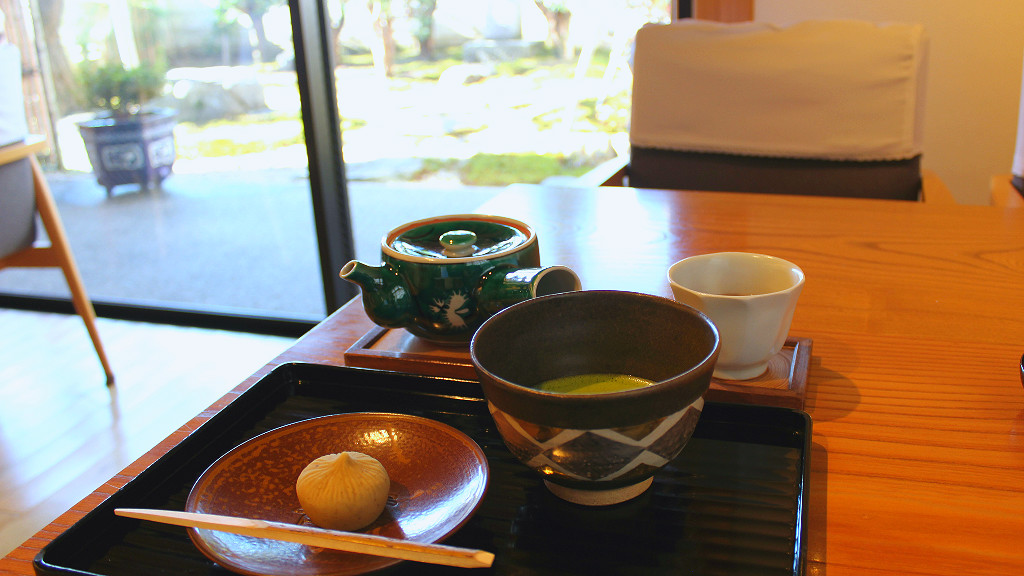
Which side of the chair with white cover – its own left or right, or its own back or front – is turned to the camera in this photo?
front

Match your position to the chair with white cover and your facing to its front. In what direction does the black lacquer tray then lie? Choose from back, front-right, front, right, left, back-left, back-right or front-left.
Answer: front

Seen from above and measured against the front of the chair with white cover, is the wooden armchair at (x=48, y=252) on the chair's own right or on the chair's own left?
on the chair's own right

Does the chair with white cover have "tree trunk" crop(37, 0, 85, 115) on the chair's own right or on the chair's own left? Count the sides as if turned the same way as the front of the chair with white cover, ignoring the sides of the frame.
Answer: on the chair's own right

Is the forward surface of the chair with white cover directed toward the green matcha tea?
yes

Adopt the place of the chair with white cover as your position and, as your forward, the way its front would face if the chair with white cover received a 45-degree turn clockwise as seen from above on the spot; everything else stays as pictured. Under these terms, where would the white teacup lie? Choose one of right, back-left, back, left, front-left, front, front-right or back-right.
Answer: front-left

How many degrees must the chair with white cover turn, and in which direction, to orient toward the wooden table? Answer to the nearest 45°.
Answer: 0° — it already faces it

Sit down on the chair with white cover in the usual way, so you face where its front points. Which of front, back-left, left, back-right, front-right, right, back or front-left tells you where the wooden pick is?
front

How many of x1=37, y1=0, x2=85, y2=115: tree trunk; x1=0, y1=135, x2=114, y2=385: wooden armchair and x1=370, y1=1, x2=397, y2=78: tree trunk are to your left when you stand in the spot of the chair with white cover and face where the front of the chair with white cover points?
0

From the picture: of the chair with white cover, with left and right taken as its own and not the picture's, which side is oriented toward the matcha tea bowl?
front

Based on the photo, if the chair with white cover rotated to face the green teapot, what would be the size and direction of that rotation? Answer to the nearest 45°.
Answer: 0° — it already faces it

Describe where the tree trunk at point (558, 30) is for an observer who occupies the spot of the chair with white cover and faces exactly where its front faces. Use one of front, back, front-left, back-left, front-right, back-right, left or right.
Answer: back-right

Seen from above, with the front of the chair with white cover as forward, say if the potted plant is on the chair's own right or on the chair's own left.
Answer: on the chair's own right
